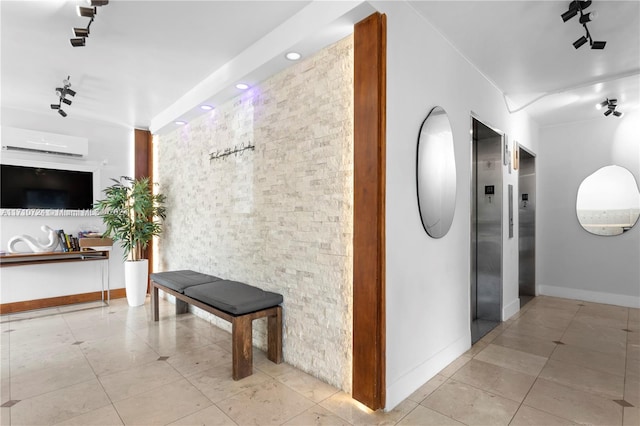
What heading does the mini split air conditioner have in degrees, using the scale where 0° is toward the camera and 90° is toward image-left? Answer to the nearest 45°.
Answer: approximately 0°

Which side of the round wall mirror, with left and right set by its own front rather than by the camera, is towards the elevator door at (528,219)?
right

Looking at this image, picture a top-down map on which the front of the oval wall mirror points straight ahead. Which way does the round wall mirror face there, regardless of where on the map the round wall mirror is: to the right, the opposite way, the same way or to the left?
to the right

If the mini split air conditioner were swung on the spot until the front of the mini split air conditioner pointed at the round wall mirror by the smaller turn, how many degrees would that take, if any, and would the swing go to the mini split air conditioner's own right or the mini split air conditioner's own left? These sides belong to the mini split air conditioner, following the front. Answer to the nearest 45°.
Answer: approximately 45° to the mini split air conditioner's own left

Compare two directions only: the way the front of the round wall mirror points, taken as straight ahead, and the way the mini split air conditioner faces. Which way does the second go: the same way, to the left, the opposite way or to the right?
to the left
